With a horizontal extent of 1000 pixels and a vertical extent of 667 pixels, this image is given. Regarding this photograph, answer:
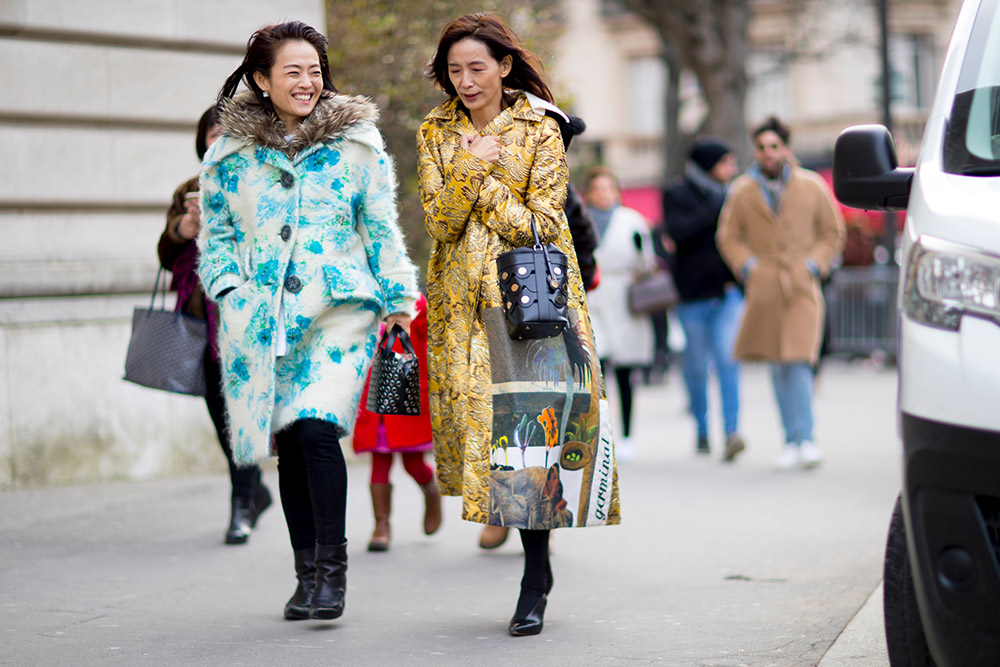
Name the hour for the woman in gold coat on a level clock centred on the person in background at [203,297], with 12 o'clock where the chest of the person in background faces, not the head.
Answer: The woman in gold coat is roughly at 11 o'clock from the person in background.

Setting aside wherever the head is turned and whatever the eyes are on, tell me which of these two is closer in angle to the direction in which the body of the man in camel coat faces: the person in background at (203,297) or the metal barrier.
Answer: the person in background

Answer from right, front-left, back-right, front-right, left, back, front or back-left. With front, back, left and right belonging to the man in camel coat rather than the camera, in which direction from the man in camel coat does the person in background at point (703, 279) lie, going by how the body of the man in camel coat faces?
back-right

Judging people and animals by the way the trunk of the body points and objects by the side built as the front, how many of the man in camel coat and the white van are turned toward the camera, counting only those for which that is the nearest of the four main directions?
2

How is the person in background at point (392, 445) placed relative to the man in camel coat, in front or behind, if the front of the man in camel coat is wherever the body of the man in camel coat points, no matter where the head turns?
in front

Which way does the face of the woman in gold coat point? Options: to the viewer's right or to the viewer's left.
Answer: to the viewer's left

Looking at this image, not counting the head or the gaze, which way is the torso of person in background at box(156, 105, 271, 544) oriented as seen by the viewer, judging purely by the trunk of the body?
toward the camera

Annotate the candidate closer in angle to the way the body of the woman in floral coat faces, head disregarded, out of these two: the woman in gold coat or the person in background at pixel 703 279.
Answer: the woman in gold coat

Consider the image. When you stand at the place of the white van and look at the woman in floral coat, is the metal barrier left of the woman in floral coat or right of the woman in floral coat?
right

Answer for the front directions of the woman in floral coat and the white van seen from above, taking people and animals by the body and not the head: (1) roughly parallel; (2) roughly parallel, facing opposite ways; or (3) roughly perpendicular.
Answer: roughly parallel

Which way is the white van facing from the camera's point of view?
toward the camera

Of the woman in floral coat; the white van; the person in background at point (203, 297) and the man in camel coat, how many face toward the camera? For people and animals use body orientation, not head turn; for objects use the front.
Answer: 4

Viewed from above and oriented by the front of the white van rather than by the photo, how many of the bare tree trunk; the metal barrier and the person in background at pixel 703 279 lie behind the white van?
3

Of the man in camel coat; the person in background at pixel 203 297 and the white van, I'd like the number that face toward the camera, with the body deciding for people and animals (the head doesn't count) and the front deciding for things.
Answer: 3

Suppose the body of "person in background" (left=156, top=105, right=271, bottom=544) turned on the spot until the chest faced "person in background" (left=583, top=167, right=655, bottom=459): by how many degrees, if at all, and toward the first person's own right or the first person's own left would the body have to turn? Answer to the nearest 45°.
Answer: approximately 135° to the first person's own left
